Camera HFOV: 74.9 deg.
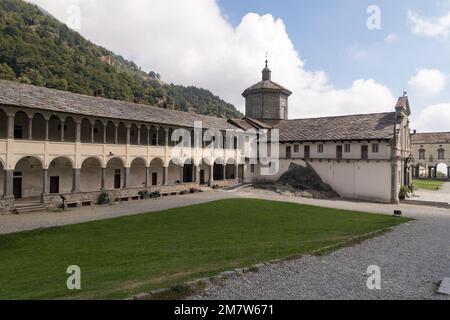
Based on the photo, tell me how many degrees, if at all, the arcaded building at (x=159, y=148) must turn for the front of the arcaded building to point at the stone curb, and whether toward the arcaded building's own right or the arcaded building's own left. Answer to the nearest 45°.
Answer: approximately 45° to the arcaded building's own right

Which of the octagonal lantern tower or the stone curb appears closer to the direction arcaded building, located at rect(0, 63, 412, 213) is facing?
the stone curb

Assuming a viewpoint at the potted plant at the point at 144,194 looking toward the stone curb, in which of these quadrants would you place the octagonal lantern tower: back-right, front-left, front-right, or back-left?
back-left

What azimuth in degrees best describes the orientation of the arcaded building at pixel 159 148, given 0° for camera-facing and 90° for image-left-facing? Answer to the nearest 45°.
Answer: approximately 315°

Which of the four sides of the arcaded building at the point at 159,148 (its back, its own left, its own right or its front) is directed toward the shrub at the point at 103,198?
right

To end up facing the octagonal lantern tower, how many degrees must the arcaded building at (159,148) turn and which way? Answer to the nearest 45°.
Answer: approximately 90° to its left
